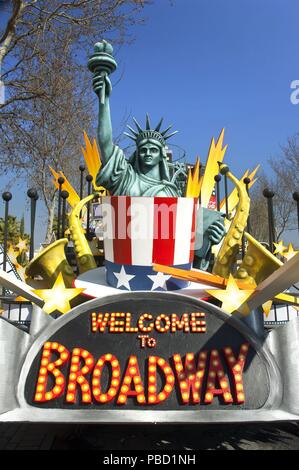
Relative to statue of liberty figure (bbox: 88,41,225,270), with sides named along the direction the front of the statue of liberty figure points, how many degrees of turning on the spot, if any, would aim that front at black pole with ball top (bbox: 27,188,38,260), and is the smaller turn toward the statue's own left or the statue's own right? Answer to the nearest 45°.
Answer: approximately 90° to the statue's own right

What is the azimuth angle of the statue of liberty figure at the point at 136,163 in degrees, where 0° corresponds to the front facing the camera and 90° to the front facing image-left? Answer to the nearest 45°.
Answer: approximately 0°

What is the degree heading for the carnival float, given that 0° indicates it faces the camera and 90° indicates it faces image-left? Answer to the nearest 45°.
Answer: approximately 0°

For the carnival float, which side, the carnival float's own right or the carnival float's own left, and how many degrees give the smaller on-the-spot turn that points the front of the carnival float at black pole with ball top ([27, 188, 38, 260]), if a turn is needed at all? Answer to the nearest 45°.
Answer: approximately 135° to the carnival float's own right
